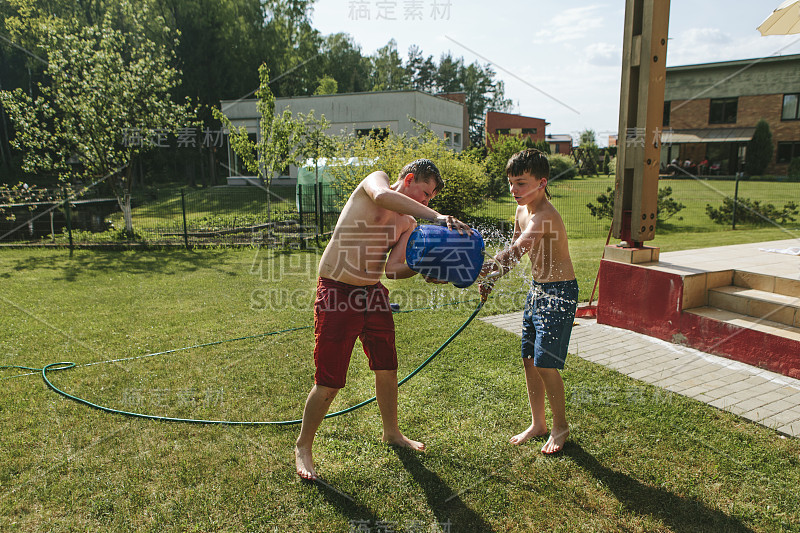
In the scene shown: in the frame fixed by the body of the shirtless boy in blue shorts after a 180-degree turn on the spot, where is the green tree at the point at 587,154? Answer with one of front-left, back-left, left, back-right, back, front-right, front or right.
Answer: front-left

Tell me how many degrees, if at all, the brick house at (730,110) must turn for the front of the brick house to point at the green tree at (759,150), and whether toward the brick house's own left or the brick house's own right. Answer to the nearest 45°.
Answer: approximately 45° to the brick house's own left

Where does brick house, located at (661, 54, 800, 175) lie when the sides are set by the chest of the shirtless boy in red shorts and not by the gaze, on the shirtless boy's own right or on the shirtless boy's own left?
on the shirtless boy's own left

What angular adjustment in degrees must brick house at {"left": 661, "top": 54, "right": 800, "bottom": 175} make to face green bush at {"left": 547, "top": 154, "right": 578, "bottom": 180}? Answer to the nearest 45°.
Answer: approximately 45° to its right

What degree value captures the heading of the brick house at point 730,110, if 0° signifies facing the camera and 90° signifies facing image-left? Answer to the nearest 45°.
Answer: approximately 0°

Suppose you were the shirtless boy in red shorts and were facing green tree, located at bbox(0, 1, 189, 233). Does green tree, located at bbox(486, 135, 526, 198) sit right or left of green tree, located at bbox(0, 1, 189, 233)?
right

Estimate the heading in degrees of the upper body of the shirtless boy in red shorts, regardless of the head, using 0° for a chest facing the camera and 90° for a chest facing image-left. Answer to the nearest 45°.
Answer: approximately 315°

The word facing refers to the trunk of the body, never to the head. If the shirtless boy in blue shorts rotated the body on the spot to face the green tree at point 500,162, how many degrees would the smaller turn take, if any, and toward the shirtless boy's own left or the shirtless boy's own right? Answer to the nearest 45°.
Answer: approximately 135° to the shirtless boy's own right

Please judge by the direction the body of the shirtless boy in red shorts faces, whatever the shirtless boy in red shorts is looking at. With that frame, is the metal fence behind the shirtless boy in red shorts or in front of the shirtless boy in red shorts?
behind

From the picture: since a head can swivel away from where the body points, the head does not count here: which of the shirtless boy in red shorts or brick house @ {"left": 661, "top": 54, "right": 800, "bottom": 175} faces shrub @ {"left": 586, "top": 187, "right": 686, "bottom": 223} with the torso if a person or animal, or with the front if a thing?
the brick house

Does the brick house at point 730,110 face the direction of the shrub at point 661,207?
yes

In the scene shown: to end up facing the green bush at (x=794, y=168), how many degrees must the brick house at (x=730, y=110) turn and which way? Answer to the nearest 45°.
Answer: approximately 45° to its left
